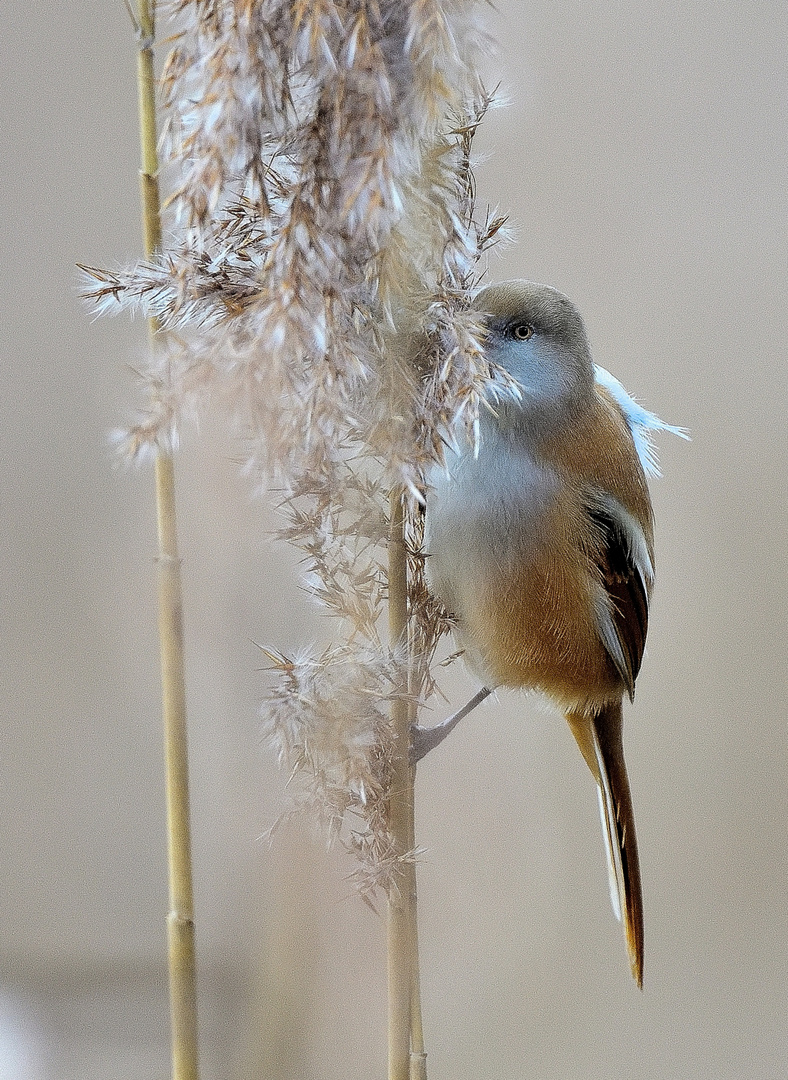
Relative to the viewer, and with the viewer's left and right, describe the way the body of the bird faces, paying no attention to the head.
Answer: facing the viewer and to the left of the viewer
